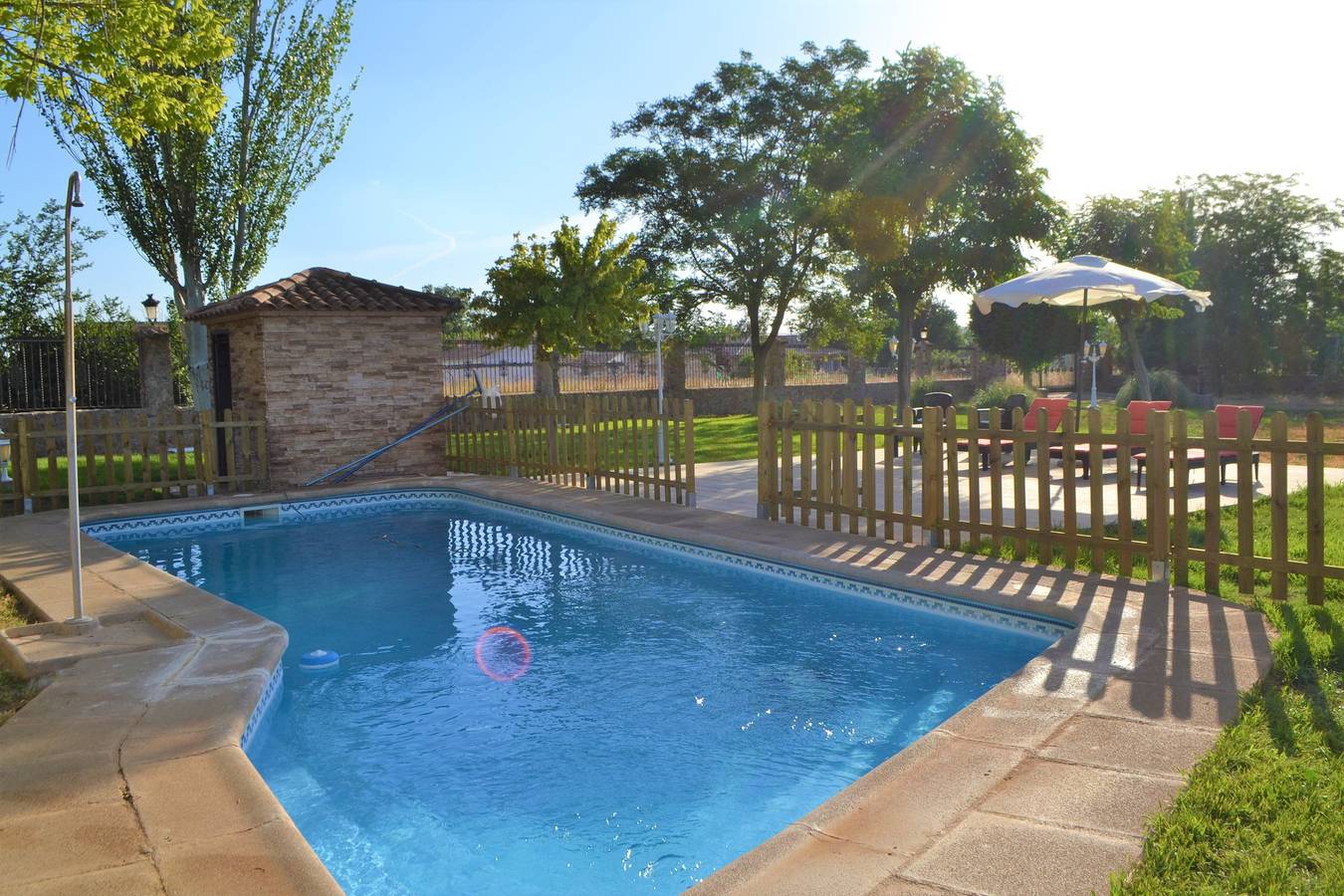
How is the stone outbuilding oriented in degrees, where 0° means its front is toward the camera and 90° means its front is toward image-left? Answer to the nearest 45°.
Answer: approximately 90°

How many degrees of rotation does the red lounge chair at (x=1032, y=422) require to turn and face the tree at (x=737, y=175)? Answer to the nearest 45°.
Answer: approximately 90° to its right

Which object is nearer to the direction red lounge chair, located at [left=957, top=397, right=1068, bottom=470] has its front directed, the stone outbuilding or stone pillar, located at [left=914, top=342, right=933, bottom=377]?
the stone outbuilding

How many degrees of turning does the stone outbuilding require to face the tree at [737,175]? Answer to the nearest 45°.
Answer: approximately 135° to its right

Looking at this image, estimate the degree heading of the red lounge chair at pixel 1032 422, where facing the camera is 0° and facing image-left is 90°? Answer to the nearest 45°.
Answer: approximately 45°

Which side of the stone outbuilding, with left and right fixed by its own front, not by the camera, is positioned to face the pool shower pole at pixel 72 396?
left

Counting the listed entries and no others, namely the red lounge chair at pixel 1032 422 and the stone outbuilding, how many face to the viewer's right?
0

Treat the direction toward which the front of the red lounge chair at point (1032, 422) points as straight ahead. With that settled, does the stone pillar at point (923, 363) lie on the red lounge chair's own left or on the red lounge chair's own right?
on the red lounge chair's own right

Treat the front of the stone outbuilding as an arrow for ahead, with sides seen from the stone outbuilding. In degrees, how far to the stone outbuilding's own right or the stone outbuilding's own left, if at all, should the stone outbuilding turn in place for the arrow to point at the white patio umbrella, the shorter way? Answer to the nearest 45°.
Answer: approximately 135° to the stone outbuilding's own left

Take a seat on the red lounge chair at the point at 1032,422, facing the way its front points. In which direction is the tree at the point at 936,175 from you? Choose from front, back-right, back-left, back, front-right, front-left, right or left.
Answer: back-right
